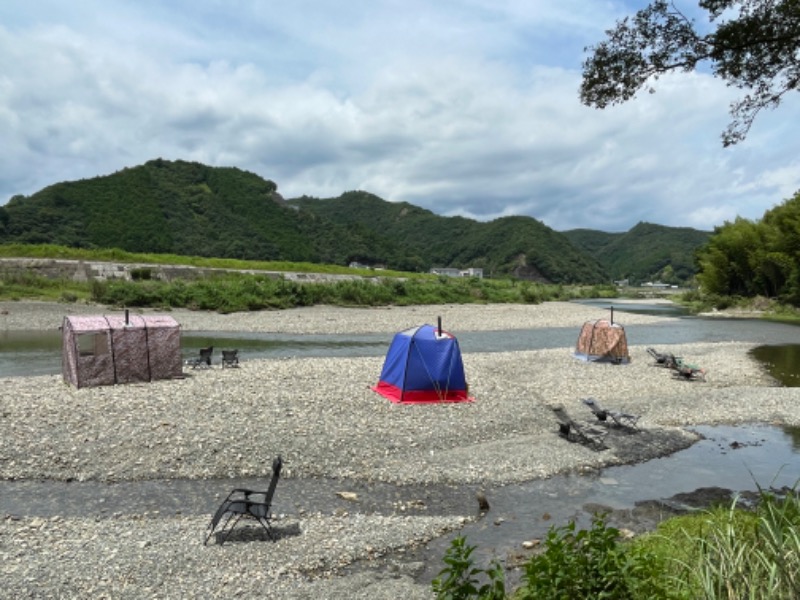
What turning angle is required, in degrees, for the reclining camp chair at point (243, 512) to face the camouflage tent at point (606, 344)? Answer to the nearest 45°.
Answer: approximately 135° to its right

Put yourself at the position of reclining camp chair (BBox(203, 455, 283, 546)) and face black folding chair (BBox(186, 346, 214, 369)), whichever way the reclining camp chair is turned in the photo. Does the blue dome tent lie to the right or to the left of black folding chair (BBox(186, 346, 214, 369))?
right

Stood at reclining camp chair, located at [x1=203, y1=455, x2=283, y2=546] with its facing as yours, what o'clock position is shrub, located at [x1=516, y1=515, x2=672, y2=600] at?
The shrub is roughly at 8 o'clock from the reclining camp chair.

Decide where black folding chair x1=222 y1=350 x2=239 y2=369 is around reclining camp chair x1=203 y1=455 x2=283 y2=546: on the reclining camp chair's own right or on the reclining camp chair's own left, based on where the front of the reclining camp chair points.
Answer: on the reclining camp chair's own right

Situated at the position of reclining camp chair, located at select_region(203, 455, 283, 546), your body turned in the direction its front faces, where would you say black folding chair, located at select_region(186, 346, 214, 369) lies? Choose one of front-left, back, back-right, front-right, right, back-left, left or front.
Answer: right

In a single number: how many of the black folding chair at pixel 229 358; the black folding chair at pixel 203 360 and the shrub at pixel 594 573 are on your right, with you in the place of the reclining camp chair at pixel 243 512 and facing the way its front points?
2

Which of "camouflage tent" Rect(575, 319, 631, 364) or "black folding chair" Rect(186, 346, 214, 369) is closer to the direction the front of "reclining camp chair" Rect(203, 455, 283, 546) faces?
the black folding chair

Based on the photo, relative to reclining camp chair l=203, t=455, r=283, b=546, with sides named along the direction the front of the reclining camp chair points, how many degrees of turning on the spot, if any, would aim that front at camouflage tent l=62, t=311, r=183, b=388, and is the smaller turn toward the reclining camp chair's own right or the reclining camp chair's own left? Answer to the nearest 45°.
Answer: approximately 90° to the reclining camp chair's own right

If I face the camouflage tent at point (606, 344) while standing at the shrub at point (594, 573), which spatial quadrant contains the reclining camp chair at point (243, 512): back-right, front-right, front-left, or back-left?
front-left

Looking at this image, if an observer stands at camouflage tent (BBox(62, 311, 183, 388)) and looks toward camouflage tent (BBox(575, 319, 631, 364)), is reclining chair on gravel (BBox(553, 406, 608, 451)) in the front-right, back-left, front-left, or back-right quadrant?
front-right

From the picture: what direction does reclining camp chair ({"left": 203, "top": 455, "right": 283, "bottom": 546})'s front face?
to the viewer's left

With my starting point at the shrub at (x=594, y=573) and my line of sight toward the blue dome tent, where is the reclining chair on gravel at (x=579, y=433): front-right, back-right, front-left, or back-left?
front-right

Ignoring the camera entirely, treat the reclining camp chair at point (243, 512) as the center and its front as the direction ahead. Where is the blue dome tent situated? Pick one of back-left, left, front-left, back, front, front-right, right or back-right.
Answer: back-right
